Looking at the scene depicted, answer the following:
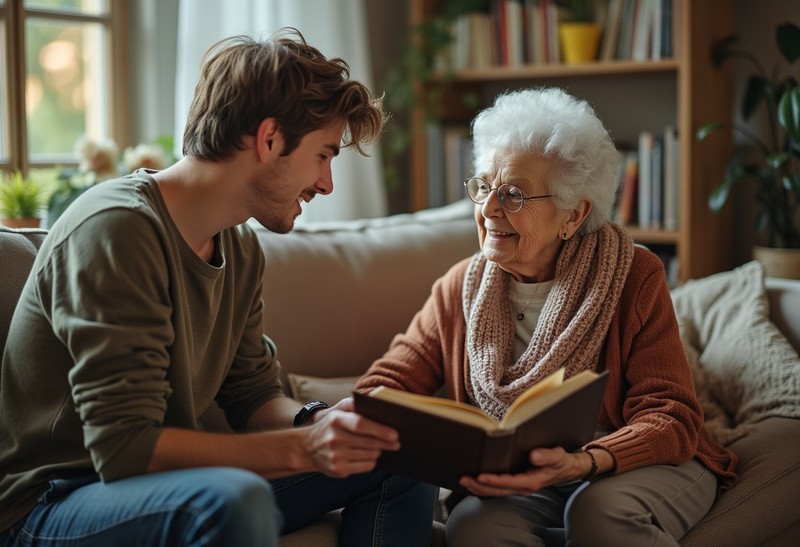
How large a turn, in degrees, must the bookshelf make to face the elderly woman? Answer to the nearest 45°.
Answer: approximately 45° to its left

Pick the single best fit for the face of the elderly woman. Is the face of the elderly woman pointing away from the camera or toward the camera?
toward the camera

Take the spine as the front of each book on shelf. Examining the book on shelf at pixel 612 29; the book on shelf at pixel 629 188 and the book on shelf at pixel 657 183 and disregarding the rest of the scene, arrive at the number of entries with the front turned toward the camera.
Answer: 3

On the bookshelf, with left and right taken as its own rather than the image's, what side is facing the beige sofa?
front

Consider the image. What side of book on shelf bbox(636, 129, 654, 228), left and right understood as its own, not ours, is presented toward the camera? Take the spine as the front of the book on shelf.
front

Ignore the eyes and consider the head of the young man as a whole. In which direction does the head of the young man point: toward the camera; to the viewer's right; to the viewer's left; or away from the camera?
to the viewer's right

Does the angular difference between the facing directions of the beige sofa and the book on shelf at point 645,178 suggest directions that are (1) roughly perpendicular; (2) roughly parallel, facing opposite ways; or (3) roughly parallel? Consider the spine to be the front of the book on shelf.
roughly parallel

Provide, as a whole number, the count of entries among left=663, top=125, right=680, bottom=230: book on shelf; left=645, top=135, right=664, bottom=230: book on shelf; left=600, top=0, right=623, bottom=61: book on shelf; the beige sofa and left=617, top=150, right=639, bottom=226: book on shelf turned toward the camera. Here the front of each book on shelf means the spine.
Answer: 5

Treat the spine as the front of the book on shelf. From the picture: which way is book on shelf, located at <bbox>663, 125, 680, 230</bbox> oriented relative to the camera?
toward the camera

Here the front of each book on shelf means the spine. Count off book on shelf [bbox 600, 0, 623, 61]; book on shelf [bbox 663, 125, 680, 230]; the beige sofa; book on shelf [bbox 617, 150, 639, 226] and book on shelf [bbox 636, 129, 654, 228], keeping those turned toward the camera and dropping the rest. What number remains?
5

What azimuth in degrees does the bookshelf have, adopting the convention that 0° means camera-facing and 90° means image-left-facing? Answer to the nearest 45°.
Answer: approximately 45°

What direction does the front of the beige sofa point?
toward the camera
